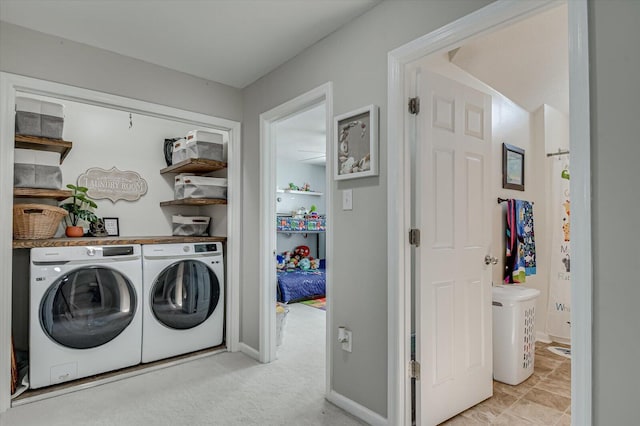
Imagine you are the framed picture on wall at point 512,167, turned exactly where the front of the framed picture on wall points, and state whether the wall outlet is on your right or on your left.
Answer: on your right

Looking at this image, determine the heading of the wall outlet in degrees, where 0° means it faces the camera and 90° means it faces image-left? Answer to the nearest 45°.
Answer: approximately 45°

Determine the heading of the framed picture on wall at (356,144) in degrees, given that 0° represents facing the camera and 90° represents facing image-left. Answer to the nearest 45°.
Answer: approximately 45°

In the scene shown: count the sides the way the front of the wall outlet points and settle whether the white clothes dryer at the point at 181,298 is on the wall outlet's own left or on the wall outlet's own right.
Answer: on the wall outlet's own right

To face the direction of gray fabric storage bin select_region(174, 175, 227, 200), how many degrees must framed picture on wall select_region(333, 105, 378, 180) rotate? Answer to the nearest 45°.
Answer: approximately 90° to its right

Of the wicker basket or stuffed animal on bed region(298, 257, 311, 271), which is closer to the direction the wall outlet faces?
the wicker basket

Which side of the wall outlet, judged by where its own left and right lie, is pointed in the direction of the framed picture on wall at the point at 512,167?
back

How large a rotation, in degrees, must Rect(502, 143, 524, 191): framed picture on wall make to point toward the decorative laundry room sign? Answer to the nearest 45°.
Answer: approximately 90° to its right

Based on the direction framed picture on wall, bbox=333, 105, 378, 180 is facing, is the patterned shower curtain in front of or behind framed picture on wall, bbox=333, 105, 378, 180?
behind

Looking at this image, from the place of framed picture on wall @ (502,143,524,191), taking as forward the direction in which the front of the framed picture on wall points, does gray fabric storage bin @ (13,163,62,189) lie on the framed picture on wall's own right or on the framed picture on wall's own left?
on the framed picture on wall's own right

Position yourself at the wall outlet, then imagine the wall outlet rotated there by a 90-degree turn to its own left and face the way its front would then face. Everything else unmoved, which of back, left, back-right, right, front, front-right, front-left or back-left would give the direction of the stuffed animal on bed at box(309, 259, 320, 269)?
back-left
